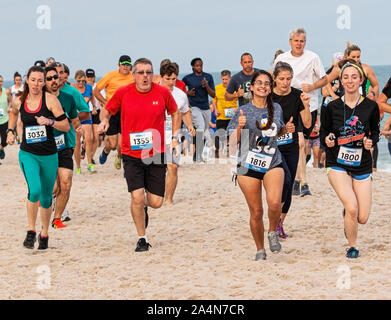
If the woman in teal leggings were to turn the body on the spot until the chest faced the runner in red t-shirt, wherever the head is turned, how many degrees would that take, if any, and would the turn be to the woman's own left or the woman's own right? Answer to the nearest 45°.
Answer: approximately 90° to the woman's own left

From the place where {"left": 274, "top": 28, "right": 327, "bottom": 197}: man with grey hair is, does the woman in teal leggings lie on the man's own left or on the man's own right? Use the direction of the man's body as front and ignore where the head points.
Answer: on the man's own right

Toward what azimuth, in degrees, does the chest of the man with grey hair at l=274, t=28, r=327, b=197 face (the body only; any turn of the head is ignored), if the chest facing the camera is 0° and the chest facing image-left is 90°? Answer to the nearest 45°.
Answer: approximately 0°

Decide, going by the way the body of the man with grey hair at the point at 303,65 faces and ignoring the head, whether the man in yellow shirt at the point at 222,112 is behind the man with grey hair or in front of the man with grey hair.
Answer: behind

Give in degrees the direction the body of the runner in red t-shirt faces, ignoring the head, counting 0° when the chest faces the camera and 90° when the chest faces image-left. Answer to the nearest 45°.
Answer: approximately 0°

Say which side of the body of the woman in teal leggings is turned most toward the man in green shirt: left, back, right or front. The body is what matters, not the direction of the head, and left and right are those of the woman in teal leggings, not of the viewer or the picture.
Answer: back

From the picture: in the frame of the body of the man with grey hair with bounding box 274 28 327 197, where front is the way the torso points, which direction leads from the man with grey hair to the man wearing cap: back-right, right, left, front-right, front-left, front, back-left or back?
back-right
